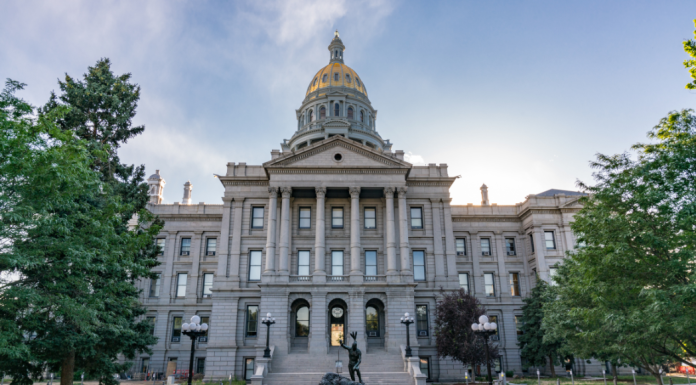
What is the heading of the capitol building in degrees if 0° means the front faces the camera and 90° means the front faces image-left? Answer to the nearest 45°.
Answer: approximately 0°
